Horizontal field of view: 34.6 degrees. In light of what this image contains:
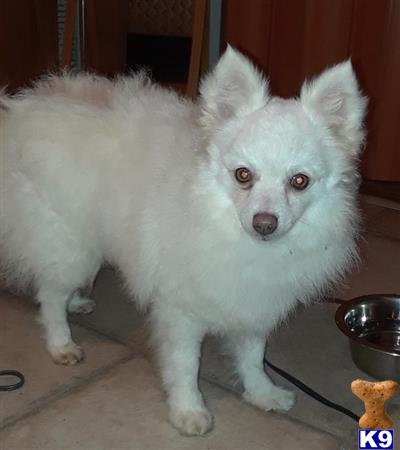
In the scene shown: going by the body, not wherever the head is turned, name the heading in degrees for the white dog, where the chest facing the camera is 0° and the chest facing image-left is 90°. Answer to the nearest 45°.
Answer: approximately 315°

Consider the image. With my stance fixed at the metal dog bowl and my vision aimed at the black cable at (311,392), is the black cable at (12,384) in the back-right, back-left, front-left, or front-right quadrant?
front-right

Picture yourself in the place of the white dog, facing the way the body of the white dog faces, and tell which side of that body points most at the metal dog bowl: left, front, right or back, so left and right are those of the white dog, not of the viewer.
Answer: left

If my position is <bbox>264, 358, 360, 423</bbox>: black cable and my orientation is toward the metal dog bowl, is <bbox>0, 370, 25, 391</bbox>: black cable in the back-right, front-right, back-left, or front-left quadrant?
back-left
